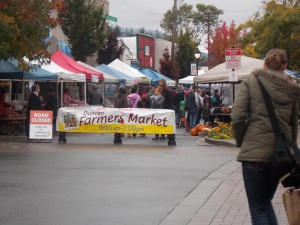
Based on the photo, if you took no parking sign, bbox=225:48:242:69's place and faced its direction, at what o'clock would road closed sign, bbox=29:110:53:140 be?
road closed sign, bbox=29:110:53:140 is roughly at 2 o'clock from no parking sign, bbox=225:48:242:69.

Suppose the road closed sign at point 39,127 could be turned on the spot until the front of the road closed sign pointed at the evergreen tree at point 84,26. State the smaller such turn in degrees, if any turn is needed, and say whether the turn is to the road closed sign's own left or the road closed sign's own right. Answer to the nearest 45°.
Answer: approximately 180°

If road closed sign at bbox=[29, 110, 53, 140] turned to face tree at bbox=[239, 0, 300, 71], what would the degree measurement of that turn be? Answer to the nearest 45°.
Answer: approximately 135° to its left

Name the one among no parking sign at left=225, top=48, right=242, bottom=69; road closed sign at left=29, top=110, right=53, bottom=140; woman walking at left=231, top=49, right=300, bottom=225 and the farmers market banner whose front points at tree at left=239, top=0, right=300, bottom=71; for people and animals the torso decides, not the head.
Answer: the woman walking

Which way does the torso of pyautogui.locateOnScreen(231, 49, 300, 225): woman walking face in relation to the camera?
away from the camera

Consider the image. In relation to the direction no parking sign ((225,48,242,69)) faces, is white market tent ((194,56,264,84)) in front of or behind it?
behind

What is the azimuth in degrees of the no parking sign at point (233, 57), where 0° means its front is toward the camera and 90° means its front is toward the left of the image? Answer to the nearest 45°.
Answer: approximately 0°

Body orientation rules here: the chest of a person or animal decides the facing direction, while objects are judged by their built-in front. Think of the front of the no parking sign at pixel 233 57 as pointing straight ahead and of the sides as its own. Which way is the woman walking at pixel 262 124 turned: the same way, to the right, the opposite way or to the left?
the opposite way

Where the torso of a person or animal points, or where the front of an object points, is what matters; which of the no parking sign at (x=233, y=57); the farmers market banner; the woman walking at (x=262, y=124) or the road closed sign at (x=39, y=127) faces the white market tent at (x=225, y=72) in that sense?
the woman walking

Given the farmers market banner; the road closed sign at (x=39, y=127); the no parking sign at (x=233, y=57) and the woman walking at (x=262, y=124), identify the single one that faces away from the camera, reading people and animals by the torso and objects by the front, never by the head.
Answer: the woman walking
